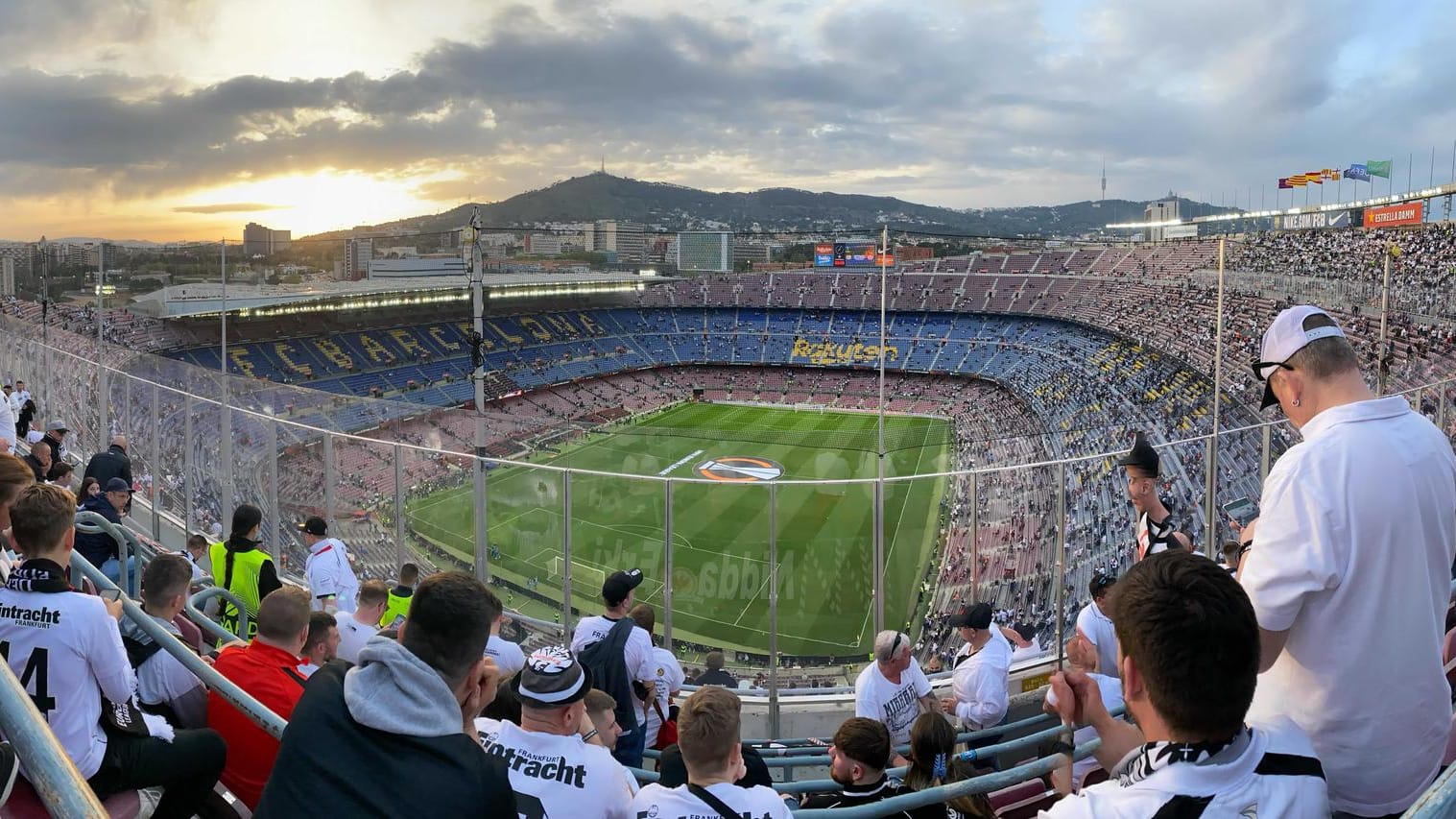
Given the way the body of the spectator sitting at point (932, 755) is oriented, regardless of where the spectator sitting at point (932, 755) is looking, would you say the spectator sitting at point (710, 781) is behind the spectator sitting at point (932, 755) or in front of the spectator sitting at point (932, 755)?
behind

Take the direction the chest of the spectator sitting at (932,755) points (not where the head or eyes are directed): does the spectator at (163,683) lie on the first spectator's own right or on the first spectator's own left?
on the first spectator's own left

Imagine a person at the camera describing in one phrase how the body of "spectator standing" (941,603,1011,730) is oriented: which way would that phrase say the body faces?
to the viewer's left

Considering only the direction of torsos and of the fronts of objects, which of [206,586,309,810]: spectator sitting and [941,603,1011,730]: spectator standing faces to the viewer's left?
the spectator standing

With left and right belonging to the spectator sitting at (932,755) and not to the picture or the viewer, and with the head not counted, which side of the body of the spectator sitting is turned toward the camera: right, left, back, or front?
back

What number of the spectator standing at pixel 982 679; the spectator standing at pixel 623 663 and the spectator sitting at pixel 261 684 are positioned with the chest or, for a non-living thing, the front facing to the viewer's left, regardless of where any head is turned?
1

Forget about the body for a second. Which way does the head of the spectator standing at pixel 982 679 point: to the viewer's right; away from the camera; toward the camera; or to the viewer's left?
to the viewer's left

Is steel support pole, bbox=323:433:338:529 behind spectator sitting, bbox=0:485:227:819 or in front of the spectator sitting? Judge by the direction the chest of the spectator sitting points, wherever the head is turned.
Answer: in front

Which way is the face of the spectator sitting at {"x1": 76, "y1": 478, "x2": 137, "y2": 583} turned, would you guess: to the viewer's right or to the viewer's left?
to the viewer's right

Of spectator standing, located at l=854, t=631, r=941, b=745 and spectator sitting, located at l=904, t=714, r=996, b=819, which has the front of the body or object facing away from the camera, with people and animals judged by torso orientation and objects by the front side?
the spectator sitting

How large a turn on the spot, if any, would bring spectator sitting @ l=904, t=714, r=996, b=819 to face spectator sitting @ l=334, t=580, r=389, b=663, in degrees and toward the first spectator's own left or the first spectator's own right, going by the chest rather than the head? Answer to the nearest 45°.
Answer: approximately 45° to the first spectator's own left
